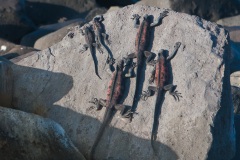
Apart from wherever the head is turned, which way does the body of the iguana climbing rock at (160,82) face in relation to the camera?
away from the camera

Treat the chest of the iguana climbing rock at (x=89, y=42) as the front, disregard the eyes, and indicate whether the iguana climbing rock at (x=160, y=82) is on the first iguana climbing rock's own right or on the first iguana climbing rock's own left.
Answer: on the first iguana climbing rock's own right

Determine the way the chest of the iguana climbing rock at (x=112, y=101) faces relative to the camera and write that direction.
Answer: away from the camera

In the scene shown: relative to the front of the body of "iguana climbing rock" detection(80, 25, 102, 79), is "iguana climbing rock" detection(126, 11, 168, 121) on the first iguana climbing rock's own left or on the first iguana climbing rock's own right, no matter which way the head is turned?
on the first iguana climbing rock's own right

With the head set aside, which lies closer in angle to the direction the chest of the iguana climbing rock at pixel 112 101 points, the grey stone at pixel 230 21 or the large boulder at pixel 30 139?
the grey stone

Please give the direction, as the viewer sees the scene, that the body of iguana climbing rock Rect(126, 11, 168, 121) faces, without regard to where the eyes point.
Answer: away from the camera

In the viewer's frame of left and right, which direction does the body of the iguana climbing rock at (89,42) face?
facing away from the viewer
